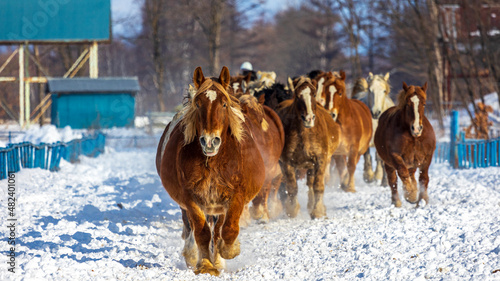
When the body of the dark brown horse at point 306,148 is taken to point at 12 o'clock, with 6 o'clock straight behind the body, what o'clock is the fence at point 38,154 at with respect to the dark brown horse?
The fence is roughly at 4 o'clock from the dark brown horse.

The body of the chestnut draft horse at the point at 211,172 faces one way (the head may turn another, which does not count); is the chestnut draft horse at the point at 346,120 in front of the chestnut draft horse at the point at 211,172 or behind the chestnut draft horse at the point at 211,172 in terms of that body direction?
behind

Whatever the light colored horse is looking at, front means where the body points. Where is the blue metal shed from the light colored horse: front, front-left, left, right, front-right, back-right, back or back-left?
back-right

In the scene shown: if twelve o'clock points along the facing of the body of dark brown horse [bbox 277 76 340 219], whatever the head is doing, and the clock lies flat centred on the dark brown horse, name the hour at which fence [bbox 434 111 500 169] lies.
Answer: The fence is roughly at 7 o'clock from the dark brown horse.

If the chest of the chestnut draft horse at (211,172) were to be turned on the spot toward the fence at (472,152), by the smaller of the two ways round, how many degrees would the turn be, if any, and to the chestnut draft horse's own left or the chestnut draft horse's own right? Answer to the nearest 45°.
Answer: approximately 135° to the chestnut draft horse's own left

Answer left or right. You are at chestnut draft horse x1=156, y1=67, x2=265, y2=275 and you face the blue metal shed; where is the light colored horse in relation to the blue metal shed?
right

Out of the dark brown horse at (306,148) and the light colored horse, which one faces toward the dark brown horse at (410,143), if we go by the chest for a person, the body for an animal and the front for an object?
the light colored horse

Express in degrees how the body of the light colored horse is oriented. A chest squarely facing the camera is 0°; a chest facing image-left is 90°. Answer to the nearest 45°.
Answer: approximately 0°

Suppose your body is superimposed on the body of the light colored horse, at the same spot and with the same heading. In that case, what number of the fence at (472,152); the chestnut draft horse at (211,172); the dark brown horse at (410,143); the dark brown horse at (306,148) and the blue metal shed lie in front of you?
3

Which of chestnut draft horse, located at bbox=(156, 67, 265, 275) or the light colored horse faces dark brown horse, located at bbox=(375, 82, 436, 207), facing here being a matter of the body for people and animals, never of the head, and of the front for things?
the light colored horse
